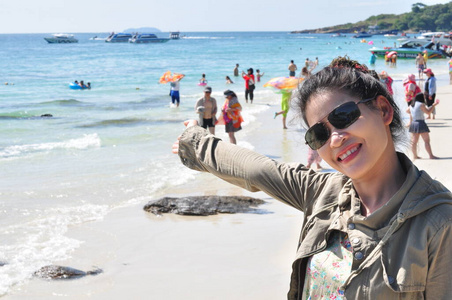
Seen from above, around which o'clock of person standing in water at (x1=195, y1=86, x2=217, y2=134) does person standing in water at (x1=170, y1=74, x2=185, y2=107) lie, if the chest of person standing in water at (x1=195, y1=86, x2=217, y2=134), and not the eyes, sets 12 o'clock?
person standing in water at (x1=170, y1=74, x2=185, y2=107) is roughly at 6 o'clock from person standing in water at (x1=195, y1=86, x2=217, y2=134).

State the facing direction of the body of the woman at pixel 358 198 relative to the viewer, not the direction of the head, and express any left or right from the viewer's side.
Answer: facing the viewer and to the left of the viewer

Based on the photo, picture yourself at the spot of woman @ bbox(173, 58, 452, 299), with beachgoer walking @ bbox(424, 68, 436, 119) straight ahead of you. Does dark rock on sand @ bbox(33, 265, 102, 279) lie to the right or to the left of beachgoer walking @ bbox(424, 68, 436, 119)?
left

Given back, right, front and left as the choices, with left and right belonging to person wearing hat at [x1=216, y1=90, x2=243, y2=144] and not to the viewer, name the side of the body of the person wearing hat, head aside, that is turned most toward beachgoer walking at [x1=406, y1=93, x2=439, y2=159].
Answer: left

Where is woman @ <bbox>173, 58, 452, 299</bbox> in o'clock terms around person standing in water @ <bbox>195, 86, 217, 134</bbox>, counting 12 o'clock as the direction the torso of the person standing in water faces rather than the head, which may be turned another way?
The woman is roughly at 12 o'clock from the person standing in water.

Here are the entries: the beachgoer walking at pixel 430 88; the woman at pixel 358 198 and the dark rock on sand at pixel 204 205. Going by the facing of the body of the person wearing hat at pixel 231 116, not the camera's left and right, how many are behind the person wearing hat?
1

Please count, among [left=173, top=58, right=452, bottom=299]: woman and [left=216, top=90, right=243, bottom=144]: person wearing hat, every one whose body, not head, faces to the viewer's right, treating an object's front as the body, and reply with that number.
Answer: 0

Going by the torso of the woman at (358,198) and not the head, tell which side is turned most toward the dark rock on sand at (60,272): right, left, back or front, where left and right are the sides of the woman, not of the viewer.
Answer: right

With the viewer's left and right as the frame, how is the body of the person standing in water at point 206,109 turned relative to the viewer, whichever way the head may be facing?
facing the viewer

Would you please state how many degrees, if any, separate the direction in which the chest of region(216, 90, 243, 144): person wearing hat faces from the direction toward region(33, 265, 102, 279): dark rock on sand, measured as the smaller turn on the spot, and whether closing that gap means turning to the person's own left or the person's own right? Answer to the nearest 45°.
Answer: approximately 45° to the person's own left

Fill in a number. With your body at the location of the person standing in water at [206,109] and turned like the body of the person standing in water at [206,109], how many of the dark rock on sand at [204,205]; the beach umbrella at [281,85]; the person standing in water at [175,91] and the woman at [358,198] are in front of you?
2

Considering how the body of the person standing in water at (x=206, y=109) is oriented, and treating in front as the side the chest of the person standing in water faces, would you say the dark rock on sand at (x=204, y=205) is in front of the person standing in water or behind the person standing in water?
in front

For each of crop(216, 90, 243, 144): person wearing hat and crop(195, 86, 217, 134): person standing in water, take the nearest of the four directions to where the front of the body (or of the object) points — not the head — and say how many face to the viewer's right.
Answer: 0

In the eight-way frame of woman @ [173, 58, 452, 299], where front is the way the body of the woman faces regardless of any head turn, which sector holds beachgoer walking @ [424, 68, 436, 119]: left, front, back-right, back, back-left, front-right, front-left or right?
back-right

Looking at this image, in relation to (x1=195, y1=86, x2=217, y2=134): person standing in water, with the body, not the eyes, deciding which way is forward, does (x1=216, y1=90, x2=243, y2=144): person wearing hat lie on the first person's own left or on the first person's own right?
on the first person's own left

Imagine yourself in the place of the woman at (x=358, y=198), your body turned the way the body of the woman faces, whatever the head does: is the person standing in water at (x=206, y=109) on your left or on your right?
on your right
